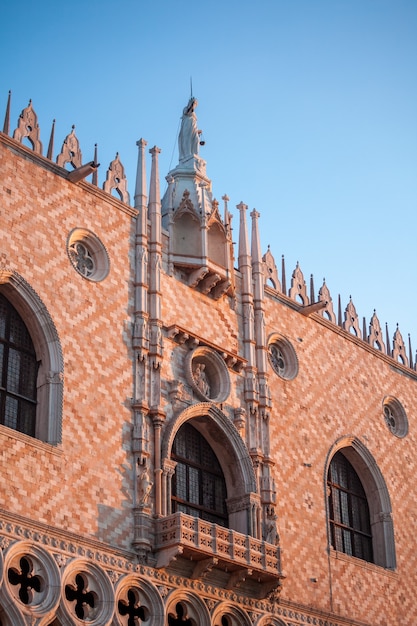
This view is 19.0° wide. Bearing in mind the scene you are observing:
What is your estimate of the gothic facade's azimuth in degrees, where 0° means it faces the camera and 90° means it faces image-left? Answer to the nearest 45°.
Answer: approximately 315°
